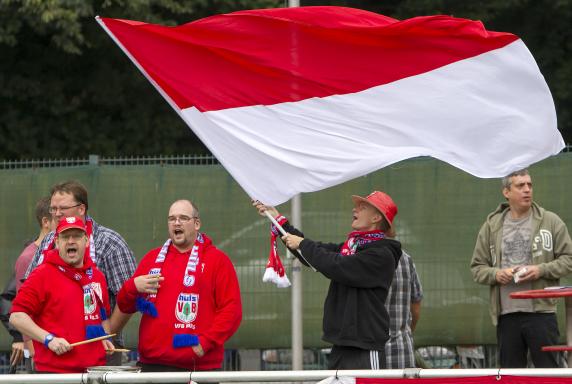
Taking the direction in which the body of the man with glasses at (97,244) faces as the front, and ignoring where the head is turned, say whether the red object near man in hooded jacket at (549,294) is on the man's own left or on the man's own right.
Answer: on the man's own left

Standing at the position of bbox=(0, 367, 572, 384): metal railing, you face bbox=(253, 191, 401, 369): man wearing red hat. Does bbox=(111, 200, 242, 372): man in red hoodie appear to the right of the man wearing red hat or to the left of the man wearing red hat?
left

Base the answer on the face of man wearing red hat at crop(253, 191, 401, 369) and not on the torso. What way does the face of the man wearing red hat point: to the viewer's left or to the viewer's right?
to the viewer's left

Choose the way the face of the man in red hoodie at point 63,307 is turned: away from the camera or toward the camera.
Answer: toward the camera

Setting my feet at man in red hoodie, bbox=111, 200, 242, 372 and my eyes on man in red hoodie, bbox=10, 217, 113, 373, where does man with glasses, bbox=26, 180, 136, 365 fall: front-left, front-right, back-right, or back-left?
front-right

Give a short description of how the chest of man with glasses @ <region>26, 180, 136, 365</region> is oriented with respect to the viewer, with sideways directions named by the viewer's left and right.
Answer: facing the viewer and to the left of the viewer

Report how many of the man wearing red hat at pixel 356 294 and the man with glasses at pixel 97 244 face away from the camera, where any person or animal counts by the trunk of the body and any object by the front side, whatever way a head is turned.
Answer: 0

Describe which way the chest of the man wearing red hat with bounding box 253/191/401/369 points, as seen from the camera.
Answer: to the viewer's left

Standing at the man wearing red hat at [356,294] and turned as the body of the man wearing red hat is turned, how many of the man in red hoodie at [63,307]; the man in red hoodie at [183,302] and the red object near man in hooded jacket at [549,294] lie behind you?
1

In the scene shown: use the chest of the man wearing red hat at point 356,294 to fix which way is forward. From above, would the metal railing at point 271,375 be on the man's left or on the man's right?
on the man's left

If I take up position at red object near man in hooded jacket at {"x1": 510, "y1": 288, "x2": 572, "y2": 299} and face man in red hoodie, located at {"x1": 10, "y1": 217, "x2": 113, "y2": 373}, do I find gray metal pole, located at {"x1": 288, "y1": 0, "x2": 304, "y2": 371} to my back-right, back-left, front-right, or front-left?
front-right

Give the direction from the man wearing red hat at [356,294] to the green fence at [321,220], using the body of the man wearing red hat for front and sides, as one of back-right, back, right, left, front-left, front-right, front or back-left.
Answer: right

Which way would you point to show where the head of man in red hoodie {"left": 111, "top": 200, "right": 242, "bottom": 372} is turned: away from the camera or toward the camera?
toward the camera
